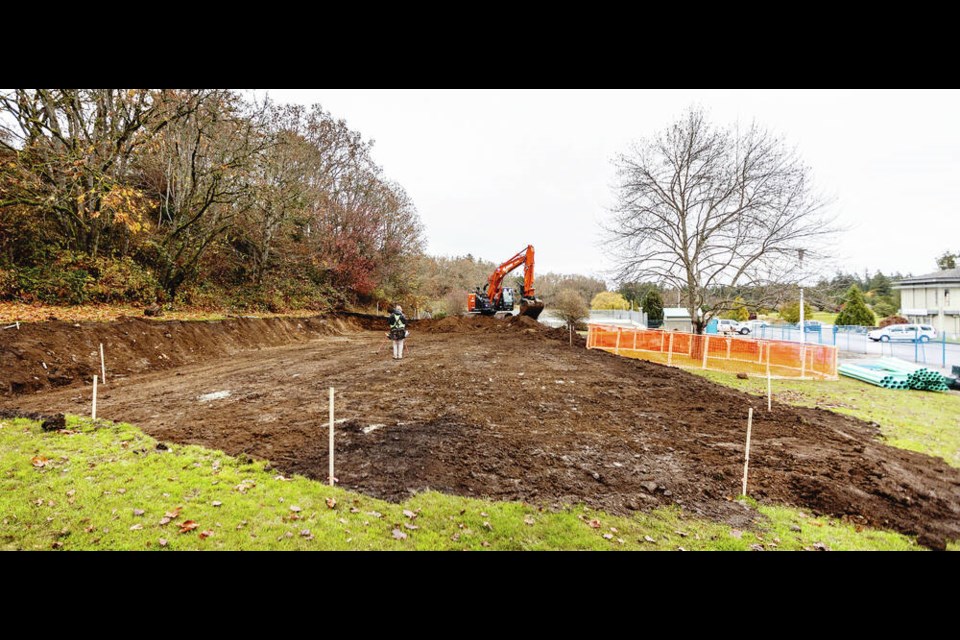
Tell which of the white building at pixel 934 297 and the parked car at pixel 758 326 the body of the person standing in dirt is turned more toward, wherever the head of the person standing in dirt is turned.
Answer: the parked car

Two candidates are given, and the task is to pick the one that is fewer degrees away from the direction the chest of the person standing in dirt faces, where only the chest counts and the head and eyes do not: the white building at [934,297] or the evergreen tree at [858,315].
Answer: the evergreen tree
